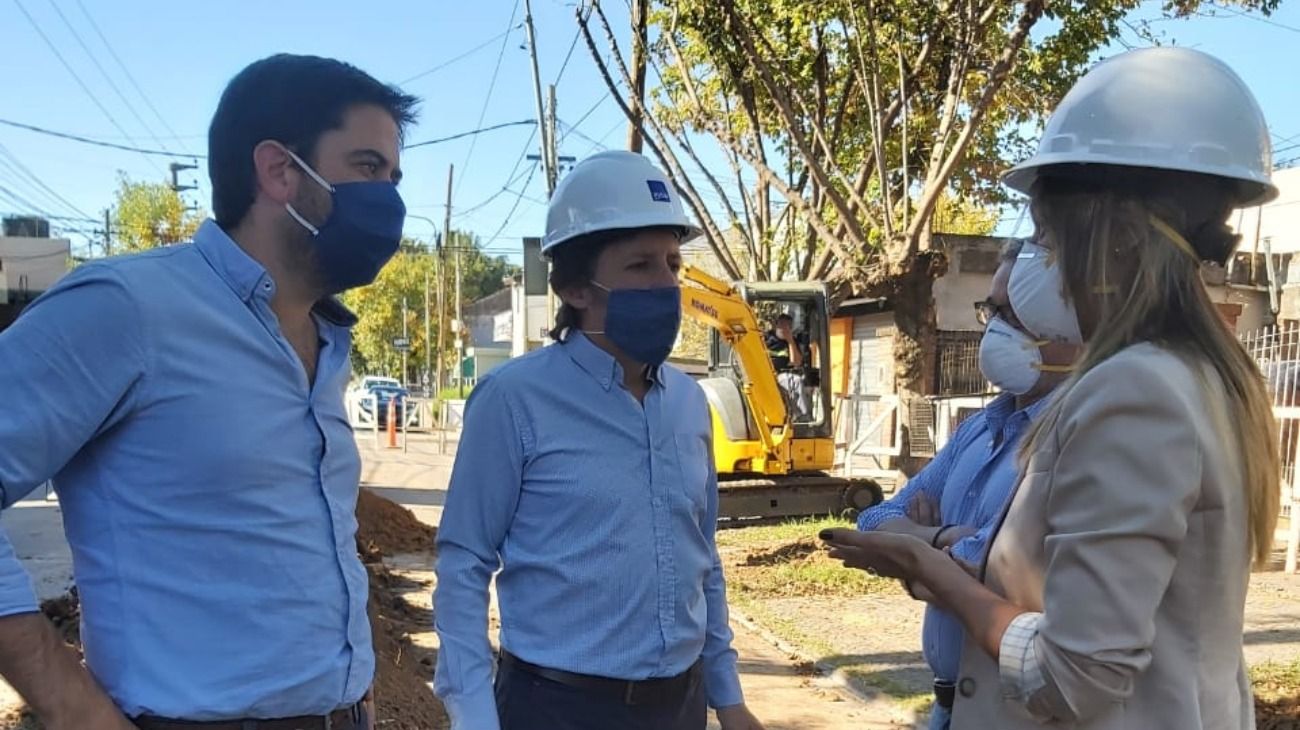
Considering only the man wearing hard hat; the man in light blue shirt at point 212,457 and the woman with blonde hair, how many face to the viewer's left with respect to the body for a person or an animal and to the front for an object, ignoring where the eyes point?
1

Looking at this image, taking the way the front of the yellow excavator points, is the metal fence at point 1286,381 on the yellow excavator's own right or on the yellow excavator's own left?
on the yellow excavator's own left

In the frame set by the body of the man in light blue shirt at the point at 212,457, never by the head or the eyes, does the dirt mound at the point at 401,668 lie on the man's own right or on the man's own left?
on the man's own left

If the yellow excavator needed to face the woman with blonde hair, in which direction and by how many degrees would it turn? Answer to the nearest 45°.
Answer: approximately 45° to its left

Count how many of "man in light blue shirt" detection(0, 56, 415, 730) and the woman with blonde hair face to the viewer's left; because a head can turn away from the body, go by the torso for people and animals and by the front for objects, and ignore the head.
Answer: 1

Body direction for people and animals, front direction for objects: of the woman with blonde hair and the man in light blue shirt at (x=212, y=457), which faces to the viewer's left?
the woman with blonde hair

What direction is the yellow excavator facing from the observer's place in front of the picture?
facing the viewer and to the left of the viewer

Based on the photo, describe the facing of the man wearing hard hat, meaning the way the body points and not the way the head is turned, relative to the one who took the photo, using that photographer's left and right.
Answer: facing the viewer and to the right of the viewer

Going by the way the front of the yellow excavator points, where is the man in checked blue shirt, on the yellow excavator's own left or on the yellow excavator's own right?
on the yellow excavator's own left

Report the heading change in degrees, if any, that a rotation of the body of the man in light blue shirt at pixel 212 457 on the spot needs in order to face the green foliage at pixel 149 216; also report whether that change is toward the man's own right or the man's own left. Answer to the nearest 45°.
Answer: approximately 135° to the man's own left

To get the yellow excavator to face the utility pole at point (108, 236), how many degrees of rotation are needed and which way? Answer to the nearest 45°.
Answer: approximately 90° to its right

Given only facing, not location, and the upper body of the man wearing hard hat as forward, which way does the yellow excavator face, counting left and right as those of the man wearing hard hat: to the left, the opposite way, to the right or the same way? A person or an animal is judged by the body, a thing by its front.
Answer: to the right
